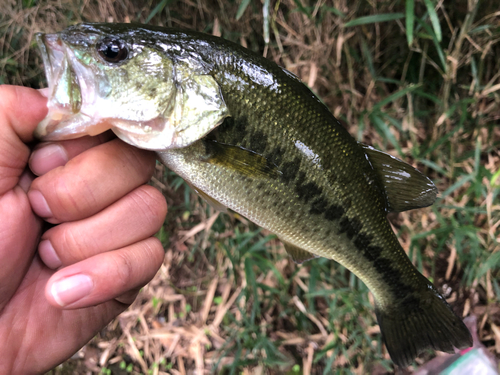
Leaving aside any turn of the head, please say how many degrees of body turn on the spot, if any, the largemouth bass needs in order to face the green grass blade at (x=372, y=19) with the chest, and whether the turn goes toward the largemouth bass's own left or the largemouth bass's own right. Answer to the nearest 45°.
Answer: approximately 90° to the largemouth bass's own right

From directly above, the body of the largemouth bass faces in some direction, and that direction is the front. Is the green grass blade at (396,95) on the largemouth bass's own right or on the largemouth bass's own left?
on the largemouth bass's own right

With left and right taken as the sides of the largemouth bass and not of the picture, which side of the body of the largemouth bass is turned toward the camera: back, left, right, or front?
left

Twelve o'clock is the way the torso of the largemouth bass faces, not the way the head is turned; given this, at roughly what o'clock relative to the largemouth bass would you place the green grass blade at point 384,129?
The green grass blade is roughly at 4 o'clock from the largemouth bass.
